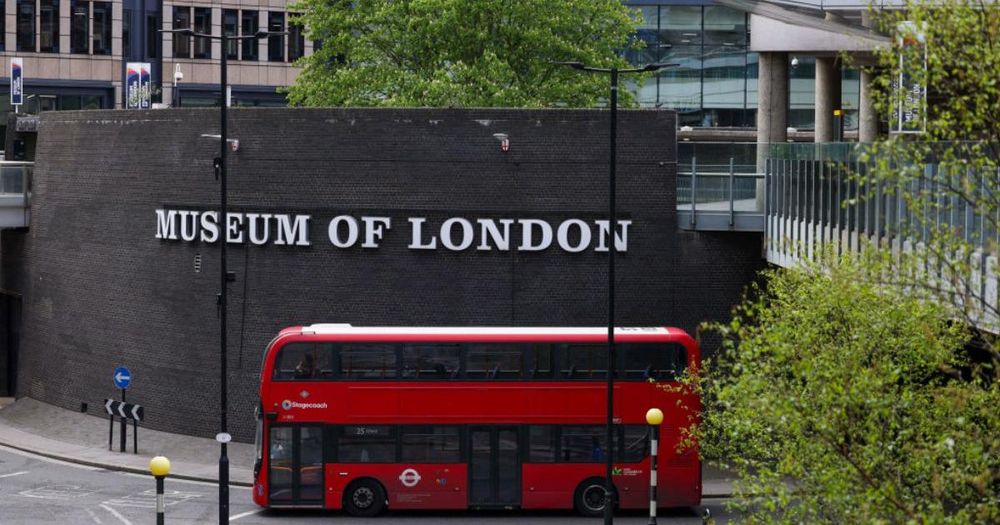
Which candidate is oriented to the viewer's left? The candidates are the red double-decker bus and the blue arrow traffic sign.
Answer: the red double-decker bus

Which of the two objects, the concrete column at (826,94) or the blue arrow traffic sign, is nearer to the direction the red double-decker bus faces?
the blue arrow traffic sign

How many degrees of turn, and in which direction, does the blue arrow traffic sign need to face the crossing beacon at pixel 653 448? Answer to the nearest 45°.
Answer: approximately 45° to its left

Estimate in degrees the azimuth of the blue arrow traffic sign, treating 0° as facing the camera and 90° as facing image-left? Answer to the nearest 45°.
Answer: approximately 0°

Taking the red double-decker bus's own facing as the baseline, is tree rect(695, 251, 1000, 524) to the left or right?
on its left

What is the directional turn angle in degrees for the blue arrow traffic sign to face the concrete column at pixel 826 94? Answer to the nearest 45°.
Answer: approximately 90° to its left

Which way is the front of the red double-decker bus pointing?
to the viewer's left

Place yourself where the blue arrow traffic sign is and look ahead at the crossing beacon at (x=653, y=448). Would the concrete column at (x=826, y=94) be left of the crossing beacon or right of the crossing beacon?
left

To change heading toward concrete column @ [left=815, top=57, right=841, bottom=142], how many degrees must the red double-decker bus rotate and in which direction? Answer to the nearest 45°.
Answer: approximately 135° to its right

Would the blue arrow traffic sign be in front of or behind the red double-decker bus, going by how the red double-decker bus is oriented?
in front

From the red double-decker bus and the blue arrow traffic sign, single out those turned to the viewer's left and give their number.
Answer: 1

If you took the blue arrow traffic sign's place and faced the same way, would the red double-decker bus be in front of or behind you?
in front

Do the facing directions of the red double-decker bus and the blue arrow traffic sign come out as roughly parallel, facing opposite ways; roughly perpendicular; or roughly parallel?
roughly perpendicular
